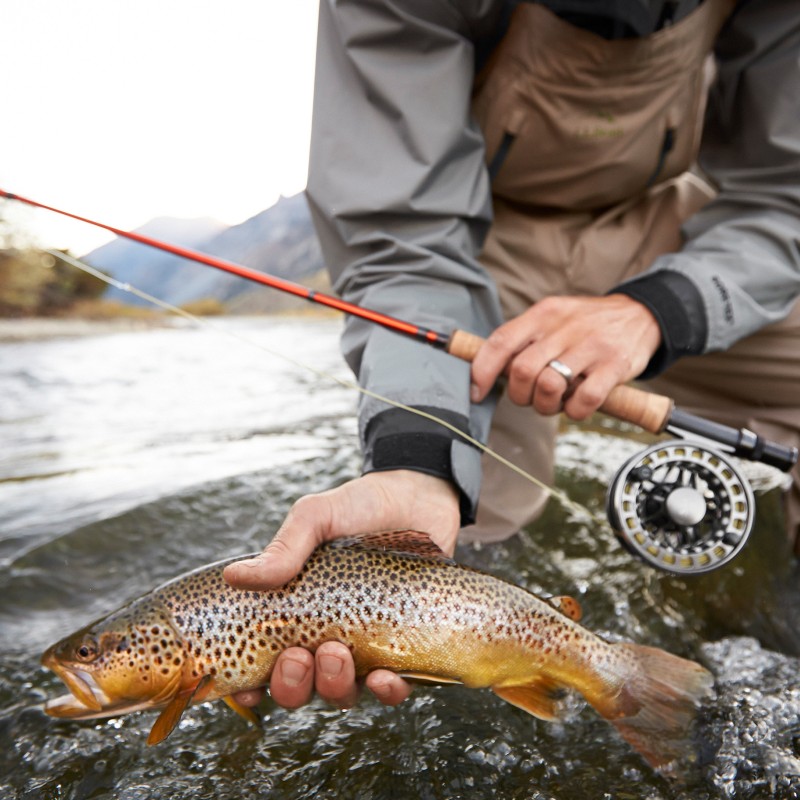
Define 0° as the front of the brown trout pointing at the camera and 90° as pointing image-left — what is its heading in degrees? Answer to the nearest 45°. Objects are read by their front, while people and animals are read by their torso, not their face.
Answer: approximately 90°

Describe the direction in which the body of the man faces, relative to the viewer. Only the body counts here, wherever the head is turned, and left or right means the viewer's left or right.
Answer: facing the viewer
